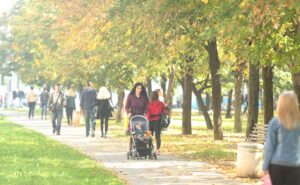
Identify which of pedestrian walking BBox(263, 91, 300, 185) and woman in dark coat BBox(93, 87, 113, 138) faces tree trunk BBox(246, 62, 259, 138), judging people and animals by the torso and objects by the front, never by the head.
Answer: the pedestrian walking

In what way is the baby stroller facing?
toward the camera

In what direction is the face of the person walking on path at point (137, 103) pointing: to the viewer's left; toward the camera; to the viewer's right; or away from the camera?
toward the camera

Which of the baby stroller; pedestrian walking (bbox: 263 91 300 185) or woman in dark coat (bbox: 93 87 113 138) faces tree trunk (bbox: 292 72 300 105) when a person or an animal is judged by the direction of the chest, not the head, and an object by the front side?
the pedestrian walking

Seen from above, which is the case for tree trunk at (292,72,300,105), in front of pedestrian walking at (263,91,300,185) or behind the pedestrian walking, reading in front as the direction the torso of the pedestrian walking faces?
in front

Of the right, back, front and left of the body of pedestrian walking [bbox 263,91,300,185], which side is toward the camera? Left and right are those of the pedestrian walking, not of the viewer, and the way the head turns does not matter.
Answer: back

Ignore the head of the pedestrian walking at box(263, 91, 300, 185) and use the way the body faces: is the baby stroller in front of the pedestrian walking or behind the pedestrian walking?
in front

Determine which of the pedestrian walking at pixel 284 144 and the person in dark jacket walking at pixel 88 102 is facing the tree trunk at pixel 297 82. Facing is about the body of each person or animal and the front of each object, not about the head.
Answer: the pedestrian walking
